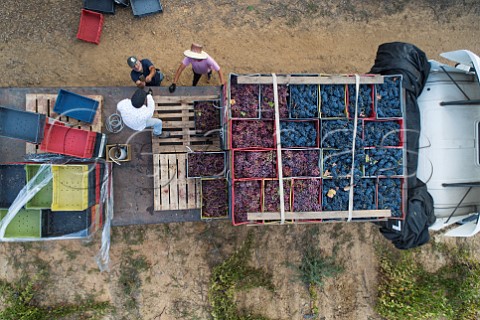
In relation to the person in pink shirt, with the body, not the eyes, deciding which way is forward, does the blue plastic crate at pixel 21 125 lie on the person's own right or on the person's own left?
on the person's own right

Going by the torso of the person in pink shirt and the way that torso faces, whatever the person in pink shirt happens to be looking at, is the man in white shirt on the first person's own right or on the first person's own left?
on the first person's own right

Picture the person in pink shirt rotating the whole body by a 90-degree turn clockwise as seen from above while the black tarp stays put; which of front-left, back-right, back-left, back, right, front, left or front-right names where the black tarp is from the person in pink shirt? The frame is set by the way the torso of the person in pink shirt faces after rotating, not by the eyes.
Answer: back

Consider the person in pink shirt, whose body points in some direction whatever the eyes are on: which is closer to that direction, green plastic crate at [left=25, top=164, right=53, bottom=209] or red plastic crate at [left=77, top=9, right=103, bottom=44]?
the green plastic crate

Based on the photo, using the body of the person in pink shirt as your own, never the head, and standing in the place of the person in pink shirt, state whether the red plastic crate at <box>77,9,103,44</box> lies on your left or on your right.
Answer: on your right

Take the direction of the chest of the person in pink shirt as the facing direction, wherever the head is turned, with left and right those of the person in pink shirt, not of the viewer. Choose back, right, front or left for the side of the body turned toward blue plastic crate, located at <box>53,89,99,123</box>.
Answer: right

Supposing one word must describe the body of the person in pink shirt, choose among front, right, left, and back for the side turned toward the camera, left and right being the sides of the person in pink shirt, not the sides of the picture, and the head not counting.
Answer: front

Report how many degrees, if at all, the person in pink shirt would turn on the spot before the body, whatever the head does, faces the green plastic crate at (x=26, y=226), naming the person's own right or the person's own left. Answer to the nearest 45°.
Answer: approximately 90° to the person's own right

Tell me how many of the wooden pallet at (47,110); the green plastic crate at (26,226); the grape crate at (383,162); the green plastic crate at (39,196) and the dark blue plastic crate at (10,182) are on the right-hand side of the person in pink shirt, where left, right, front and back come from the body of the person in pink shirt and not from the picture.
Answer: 4

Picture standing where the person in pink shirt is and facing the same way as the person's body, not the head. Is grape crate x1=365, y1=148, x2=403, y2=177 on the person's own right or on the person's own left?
on the person's own left

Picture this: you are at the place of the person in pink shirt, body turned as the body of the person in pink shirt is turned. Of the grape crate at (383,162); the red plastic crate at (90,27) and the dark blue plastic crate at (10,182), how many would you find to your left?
1

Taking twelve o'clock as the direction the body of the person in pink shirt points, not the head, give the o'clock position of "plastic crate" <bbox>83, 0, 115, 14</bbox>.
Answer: The plastic crate is roughly at 4 o'clock from the person in pink shirt.

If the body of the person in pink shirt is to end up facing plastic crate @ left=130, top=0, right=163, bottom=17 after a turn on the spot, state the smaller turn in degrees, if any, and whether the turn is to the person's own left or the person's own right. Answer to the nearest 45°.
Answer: approximately 135° to the person's own right

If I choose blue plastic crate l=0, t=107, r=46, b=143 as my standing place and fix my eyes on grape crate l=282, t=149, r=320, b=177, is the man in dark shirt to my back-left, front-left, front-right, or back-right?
front-left

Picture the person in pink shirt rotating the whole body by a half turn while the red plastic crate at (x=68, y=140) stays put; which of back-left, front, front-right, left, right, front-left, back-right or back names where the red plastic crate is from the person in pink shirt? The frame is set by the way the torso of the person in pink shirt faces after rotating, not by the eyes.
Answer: left
